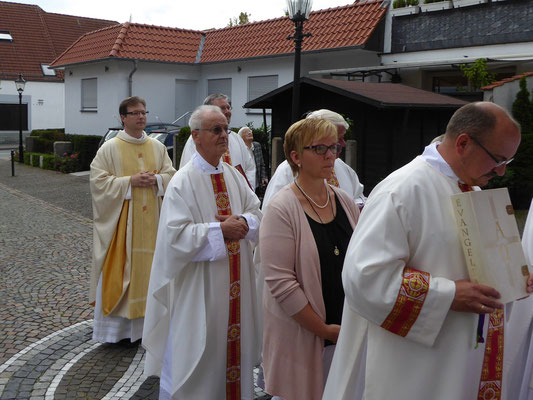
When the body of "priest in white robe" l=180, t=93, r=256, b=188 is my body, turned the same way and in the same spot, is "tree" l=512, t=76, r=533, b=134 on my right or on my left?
on my left

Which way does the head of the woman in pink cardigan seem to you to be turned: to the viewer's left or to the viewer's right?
to the viewer's right

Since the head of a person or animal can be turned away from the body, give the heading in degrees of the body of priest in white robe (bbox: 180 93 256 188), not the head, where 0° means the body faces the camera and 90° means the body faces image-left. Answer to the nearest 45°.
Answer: approximately 315°

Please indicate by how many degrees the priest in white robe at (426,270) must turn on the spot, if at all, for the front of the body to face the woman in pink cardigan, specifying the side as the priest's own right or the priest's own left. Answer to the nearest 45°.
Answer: approximately 135° to the priest's own left

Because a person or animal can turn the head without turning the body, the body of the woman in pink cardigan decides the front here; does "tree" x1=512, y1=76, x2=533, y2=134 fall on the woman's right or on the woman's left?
on the woman's left

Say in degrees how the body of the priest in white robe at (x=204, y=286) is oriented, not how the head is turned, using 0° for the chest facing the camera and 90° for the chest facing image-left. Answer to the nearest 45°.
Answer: approximately 315°

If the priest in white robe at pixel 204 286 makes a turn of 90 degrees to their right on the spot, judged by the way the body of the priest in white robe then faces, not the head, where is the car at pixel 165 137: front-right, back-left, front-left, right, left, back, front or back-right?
back-right

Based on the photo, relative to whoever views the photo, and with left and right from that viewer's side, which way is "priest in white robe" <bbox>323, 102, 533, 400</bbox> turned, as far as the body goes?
facing to the right of the viewer
